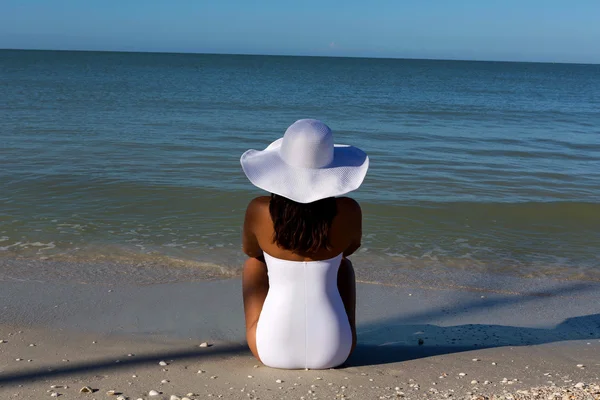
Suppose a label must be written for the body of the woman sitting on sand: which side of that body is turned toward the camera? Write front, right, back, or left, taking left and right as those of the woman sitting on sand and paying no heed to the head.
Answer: back

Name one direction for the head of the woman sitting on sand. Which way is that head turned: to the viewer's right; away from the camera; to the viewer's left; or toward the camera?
away from the camera
